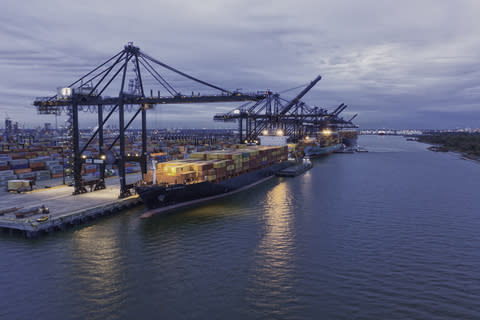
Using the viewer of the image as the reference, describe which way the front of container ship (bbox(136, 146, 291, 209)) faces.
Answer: facing the viewer and to the left of the viewer
